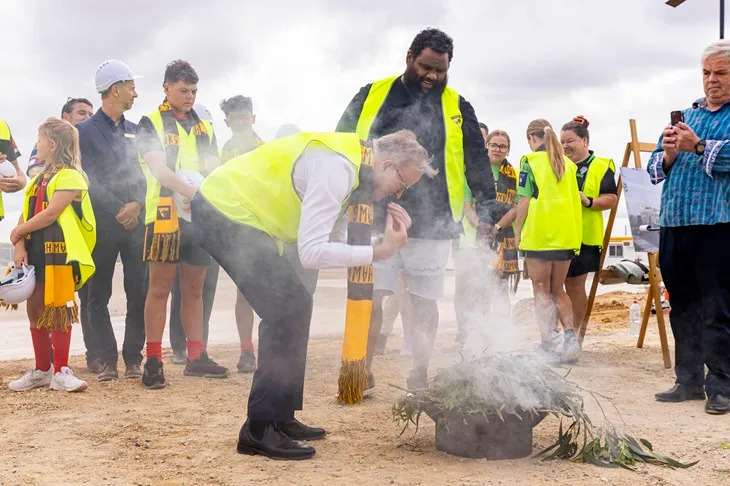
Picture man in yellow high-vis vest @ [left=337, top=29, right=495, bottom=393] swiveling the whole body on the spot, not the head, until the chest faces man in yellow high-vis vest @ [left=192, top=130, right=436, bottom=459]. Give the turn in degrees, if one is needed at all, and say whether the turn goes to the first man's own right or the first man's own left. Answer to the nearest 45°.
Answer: approximately 45° to the first man's own right

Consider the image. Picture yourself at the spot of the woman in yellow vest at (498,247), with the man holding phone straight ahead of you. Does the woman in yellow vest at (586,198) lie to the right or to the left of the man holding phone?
left

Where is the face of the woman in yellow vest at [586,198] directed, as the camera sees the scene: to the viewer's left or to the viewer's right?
to the viewer's left

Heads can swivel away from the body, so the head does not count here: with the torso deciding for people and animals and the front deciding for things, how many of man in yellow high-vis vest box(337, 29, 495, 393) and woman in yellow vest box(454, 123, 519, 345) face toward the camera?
2

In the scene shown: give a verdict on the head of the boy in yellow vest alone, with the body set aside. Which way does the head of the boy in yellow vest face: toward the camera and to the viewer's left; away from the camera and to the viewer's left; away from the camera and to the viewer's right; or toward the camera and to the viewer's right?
toward the camera and to the viewer's right

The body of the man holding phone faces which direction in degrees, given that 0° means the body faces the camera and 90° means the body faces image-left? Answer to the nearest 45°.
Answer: approximately 45°

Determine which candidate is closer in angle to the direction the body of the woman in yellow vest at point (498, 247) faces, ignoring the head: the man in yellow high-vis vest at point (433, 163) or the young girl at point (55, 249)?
the man in yellow high-vis vest

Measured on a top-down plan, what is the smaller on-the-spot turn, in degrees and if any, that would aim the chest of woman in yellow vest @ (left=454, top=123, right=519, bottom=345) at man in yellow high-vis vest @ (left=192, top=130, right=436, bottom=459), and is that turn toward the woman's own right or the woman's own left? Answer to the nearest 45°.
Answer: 0° — they already face them

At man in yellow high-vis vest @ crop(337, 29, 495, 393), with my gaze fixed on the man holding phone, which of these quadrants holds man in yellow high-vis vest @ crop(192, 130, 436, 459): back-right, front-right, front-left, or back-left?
back-right

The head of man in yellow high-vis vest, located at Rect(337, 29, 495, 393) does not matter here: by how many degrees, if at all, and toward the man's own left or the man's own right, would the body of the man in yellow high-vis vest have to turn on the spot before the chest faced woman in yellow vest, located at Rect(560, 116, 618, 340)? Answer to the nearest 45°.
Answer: approximately 135° to the man's own left

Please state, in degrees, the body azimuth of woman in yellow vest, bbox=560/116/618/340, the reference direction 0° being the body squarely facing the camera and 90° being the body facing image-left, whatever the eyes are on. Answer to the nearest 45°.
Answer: approximately 45°
